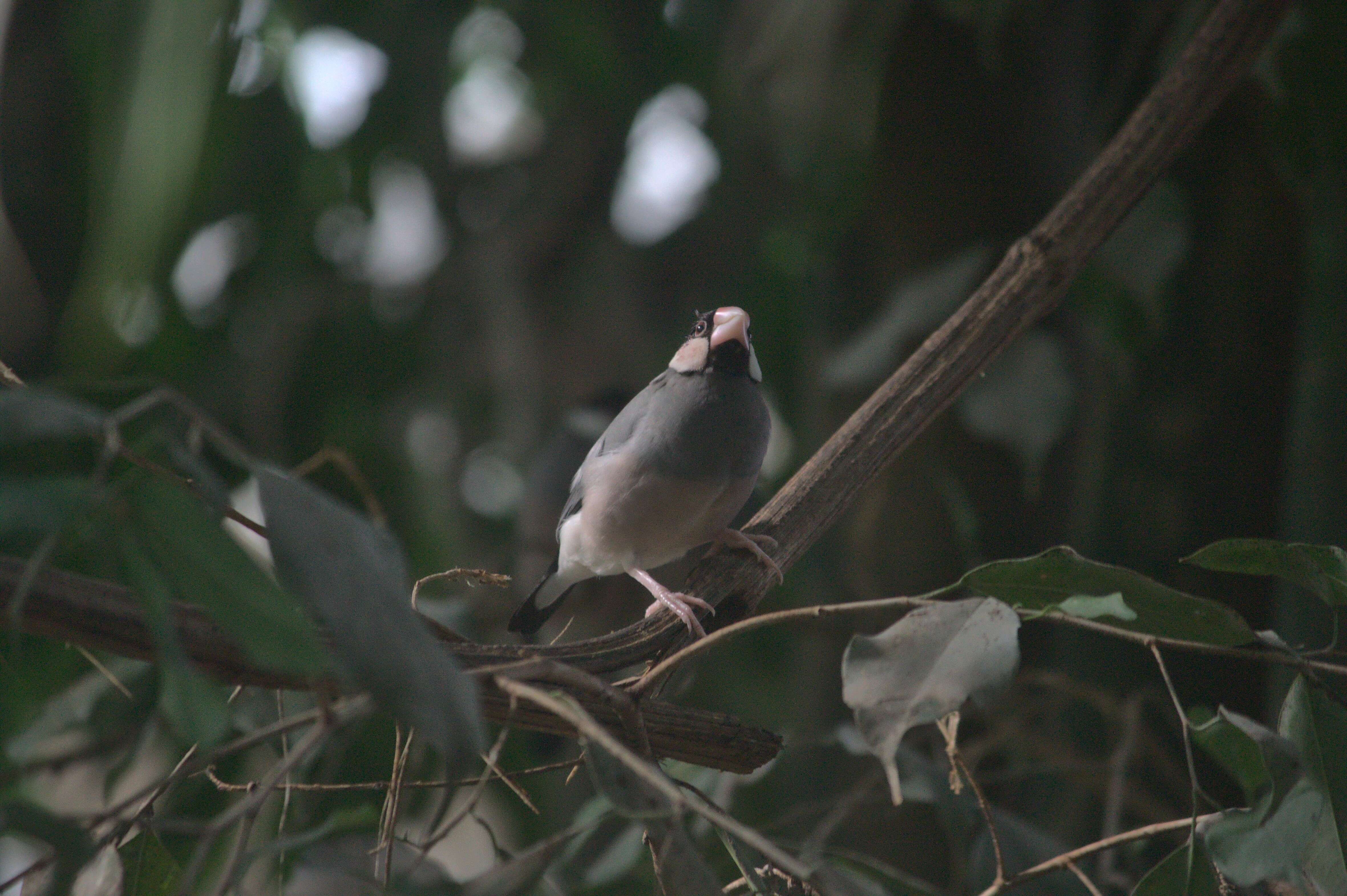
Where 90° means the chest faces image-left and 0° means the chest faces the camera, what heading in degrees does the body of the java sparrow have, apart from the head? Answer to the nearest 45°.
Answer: approximately 315°

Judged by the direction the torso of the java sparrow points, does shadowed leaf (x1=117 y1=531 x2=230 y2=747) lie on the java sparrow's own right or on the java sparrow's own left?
on the java sparrow's own right

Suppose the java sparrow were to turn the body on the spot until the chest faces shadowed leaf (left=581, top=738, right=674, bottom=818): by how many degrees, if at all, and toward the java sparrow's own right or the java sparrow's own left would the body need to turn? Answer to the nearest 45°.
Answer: approximately 45° to the java sparrow's own right

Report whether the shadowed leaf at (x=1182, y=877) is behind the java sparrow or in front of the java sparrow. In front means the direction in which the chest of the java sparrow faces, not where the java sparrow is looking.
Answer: in front

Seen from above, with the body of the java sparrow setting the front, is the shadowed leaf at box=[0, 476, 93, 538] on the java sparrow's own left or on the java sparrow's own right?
on the java sparrow's own right

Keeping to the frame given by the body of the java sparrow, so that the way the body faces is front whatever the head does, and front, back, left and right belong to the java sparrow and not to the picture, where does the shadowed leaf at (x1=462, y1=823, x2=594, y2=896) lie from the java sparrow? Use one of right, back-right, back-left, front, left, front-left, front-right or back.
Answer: front-right

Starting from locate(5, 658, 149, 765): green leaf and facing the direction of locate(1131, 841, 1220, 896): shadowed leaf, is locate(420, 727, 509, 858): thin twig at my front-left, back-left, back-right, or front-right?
front-right

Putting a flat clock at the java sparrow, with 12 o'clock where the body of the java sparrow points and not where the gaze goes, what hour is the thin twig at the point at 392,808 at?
The thin twig is roughly at 2 o'clock from the java sparrow.

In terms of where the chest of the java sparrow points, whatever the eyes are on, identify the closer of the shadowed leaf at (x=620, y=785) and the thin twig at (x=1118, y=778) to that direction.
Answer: the thin twig

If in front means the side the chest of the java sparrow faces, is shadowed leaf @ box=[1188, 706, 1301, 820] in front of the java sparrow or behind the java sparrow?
in front

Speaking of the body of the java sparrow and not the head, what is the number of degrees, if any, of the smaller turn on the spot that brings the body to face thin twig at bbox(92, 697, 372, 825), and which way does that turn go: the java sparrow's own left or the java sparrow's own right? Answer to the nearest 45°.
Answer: approximately 45° to the java sparrow's own right
